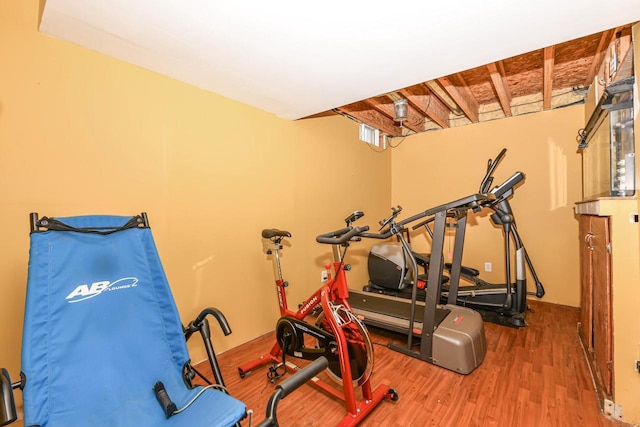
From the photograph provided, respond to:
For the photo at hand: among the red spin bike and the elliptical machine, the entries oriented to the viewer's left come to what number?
0

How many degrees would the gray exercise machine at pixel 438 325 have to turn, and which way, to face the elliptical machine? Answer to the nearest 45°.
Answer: approximately 90° to its left

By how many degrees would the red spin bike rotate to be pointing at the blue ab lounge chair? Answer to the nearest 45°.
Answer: approximately 90° to its right

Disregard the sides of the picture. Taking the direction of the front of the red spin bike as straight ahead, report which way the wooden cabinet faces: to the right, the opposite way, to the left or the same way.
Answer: the opposite way

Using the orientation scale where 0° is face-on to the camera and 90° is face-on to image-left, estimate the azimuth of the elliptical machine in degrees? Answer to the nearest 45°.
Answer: approximately 315°

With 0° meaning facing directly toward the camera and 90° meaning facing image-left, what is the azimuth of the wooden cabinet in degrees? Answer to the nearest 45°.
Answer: approximately 90°
